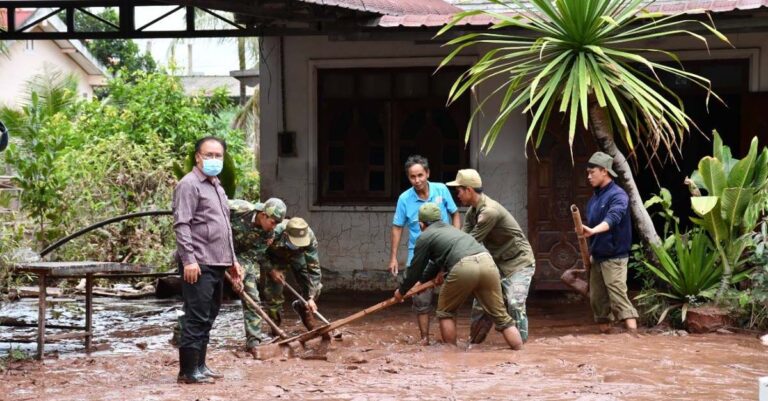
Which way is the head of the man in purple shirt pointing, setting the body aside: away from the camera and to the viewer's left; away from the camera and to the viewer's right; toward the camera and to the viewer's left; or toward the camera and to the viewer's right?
toward the camera and to the viewer's right

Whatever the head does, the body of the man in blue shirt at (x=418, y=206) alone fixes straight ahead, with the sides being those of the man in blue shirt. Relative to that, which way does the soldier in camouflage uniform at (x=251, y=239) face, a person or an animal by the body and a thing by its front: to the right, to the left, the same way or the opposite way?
to the left

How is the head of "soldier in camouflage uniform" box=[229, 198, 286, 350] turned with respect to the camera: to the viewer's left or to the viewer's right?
to the viewer's right

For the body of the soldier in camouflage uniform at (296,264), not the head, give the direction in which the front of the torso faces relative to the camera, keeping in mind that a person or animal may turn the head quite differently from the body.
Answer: toward the camera

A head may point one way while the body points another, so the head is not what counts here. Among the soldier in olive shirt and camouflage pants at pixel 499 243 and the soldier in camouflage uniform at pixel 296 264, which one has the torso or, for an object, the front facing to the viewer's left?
the soldier in olive shirt and camouflage pants at pixel 499 243

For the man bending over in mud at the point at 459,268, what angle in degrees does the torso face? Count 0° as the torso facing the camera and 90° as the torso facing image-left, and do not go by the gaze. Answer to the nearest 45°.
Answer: approximately 135°

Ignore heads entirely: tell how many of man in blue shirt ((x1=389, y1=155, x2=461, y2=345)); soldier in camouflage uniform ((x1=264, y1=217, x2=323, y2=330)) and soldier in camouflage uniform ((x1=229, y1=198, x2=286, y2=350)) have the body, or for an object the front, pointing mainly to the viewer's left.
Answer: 0

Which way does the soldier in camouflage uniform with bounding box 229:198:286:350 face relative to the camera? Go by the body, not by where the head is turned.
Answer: to the viewer's right

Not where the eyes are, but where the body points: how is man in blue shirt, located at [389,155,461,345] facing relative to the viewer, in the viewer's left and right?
facing the viewer

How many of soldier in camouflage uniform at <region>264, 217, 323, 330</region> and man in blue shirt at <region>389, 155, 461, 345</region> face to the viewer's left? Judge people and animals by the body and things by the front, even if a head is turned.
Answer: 0

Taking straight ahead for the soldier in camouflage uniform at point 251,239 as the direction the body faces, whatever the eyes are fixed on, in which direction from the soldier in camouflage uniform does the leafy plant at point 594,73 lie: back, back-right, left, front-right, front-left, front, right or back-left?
front

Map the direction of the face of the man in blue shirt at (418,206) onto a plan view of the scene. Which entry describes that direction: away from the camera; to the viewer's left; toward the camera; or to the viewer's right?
toward the camera

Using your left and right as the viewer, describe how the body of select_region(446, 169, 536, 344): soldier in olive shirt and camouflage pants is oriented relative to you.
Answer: facing to the left of the viewer
